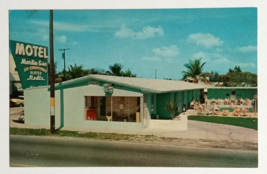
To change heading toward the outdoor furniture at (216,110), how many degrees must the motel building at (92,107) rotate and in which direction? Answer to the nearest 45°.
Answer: approximately 135° to its left

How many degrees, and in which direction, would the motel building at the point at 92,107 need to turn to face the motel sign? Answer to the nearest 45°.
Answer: approximately 90° to its right

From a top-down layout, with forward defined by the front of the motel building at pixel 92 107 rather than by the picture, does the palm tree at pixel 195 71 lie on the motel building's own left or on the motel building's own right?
on the motel building's own left

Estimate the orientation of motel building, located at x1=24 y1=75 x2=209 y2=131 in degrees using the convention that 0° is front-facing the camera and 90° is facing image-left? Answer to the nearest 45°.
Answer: approximately 0°

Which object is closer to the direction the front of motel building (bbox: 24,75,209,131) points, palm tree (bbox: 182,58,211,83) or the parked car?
the parked car
